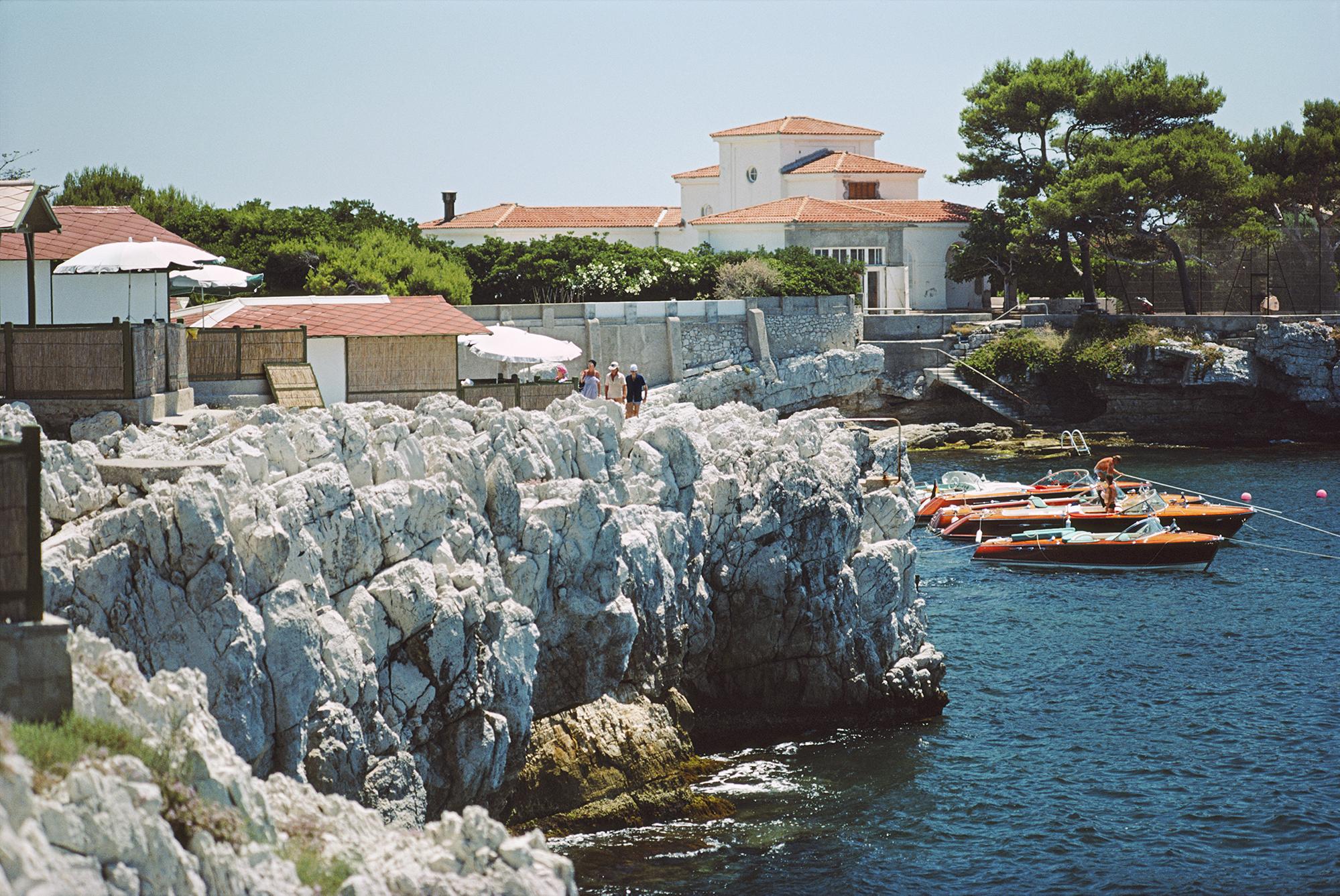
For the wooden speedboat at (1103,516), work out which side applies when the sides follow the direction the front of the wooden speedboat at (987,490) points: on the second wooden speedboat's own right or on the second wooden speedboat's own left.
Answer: on the second wooden speedboat's own right

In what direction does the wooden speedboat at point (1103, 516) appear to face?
to the viewer's right

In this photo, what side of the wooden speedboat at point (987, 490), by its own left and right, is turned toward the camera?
right

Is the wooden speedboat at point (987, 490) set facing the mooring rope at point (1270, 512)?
yes

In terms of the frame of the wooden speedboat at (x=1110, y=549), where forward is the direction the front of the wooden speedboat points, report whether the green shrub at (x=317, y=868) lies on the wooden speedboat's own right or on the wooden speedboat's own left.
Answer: on the wooden speedboat's own right

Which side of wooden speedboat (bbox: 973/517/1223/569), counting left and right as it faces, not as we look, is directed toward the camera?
right
